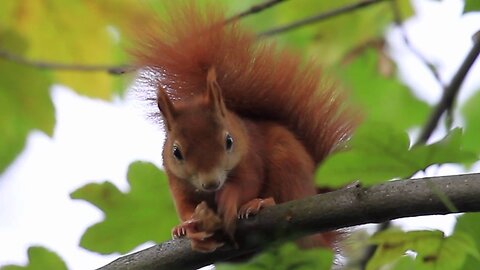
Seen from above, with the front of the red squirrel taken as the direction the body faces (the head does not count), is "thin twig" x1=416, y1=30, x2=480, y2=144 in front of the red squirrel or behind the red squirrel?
behind

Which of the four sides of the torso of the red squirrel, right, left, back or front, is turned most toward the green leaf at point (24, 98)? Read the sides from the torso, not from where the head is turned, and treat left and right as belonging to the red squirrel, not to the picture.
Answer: right

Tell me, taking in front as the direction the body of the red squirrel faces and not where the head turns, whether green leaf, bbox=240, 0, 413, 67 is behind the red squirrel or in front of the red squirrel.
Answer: behind

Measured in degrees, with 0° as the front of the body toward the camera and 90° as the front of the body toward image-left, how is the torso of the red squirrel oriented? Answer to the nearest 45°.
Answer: approximately 45°

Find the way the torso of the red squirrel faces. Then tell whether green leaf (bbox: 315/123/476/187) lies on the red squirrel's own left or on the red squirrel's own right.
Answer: on the red squirrel's own left
